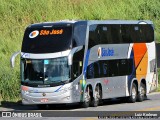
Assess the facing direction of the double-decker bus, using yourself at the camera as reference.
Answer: facing the viewer and to the left of the viewer
